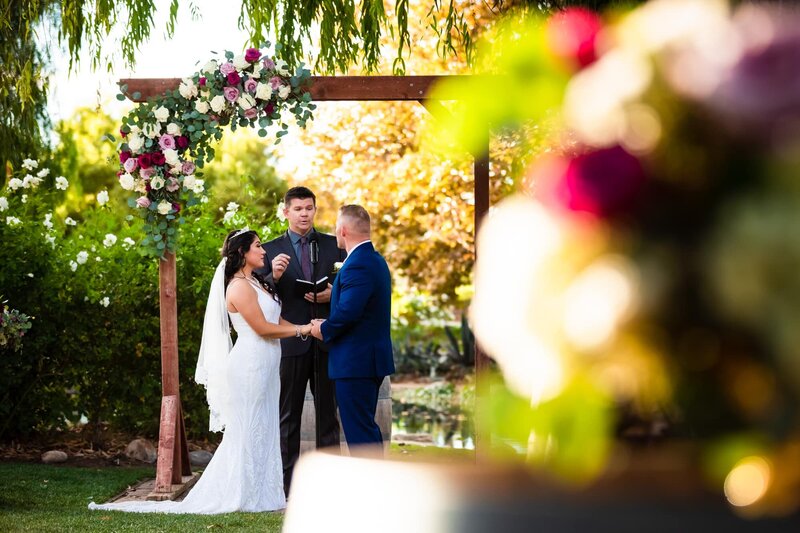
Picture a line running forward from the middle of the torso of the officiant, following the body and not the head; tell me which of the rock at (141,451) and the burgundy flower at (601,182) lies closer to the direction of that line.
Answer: the burgundy flower

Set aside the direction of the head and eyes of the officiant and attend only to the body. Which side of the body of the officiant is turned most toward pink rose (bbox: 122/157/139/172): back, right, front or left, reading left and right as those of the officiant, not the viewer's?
right

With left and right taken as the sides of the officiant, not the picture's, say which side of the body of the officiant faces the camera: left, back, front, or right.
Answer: front

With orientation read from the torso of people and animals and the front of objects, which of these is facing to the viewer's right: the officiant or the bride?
the bride

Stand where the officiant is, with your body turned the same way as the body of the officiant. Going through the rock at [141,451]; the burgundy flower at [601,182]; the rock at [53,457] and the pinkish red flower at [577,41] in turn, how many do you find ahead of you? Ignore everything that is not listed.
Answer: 2

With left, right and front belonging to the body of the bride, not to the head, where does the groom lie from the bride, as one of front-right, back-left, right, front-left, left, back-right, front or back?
front-right

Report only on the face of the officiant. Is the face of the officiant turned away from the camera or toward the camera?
toward the camera

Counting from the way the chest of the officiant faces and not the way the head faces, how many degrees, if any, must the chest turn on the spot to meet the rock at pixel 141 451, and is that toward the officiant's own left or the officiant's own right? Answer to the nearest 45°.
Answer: approximately 135° to the officiant's own right

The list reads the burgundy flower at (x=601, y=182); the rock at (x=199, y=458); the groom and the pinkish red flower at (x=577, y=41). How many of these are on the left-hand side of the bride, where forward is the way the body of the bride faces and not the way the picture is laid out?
1

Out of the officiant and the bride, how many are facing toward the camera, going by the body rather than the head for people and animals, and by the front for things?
1

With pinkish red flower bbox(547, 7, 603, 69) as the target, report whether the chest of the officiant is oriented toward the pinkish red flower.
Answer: yes

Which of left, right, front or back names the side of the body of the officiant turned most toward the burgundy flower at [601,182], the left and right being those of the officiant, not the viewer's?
front

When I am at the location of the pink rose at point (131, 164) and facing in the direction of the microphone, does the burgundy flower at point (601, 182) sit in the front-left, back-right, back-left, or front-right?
front-right

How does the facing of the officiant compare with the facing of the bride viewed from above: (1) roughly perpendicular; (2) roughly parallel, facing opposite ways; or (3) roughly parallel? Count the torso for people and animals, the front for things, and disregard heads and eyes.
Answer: roughly perpendicular

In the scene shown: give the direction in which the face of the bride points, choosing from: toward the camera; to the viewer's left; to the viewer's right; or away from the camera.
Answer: to the viewer's right

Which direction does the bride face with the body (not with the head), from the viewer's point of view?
to the viewer's right

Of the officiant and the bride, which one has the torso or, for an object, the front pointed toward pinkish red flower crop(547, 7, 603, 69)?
the officiant
